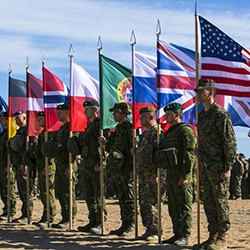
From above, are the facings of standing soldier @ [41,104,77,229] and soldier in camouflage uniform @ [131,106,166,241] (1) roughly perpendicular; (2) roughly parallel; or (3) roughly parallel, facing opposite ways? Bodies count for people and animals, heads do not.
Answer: roughly parallel

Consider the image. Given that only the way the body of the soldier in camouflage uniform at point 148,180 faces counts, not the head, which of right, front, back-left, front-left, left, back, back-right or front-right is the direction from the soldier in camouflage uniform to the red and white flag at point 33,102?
front-right

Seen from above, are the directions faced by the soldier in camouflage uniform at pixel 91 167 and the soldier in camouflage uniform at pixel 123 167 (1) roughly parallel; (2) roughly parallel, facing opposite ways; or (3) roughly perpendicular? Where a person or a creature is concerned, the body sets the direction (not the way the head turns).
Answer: roughly parallel

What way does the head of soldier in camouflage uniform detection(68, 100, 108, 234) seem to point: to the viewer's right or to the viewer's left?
to the viewer's left

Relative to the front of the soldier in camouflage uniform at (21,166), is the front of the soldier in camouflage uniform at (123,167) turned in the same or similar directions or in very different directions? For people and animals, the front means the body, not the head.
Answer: same or similar directions

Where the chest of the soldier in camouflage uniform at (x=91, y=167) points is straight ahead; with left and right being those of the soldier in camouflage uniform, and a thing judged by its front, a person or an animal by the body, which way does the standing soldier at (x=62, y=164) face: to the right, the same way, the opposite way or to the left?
the same way

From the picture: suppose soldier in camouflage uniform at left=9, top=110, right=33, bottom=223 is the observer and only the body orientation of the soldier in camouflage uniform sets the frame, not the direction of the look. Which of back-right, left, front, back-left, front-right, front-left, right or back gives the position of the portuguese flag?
back-left

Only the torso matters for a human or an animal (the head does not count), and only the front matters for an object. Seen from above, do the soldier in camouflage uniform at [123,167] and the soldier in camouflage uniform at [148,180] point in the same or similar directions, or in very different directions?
same or similar directions

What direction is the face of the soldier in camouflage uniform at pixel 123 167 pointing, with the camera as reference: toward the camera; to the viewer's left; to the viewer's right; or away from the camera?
to the viewer's left
